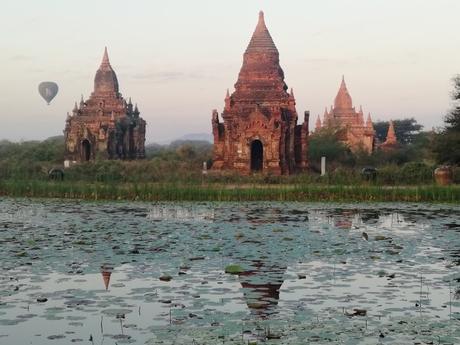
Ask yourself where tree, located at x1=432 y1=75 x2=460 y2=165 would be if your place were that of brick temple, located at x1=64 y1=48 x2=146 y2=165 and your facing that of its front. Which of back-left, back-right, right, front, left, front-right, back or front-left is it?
left

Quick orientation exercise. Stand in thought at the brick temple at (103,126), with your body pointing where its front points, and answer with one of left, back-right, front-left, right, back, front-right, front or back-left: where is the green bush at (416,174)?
left

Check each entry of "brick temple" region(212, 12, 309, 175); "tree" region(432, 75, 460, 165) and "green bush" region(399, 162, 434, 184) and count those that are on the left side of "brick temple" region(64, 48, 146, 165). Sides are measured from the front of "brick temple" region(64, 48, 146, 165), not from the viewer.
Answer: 3

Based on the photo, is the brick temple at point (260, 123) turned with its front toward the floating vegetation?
yes

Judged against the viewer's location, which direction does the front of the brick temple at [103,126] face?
facing the viewer and to the left of the viewer

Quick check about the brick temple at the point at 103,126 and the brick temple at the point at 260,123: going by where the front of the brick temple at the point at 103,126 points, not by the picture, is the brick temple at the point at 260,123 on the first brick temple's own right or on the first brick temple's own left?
on the first brick temple's own left

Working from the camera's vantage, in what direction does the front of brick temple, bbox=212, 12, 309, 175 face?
facing the viewer

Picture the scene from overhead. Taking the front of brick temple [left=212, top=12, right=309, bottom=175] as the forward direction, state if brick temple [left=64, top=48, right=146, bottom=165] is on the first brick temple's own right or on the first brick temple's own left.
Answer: on the first brick temple's own right

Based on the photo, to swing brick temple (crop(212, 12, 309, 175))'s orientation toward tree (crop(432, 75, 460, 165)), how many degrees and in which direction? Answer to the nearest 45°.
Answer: approximately 45° to its left

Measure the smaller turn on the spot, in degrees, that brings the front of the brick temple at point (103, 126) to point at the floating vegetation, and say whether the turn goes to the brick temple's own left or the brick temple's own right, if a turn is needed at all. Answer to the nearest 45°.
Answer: approximately 45° to the brick temple's own left

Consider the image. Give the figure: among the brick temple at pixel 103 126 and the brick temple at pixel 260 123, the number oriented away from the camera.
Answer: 0

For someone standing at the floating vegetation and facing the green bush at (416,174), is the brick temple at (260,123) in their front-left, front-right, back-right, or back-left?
front-left
